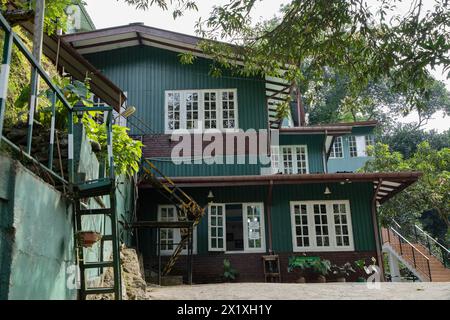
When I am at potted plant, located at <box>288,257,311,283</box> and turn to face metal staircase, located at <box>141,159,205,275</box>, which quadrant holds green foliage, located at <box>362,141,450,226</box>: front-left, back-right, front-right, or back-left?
back-right

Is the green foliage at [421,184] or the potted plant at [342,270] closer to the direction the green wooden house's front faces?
the potted plant

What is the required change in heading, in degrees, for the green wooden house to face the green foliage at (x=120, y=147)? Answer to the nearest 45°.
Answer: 0° — it already faces it

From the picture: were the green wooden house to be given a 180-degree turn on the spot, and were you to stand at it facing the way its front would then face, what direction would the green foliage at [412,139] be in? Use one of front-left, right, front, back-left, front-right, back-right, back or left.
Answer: front-right

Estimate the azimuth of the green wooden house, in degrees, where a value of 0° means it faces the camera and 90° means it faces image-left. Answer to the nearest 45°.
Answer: approximately 0°

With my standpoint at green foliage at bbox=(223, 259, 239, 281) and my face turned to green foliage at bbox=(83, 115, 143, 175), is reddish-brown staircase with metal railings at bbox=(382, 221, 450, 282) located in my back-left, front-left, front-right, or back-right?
back-left

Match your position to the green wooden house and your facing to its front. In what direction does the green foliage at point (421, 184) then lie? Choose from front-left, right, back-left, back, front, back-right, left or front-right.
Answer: back-left

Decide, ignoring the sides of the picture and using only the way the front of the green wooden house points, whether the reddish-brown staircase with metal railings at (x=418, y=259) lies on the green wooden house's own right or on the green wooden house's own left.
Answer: on the green wooden house's own left
